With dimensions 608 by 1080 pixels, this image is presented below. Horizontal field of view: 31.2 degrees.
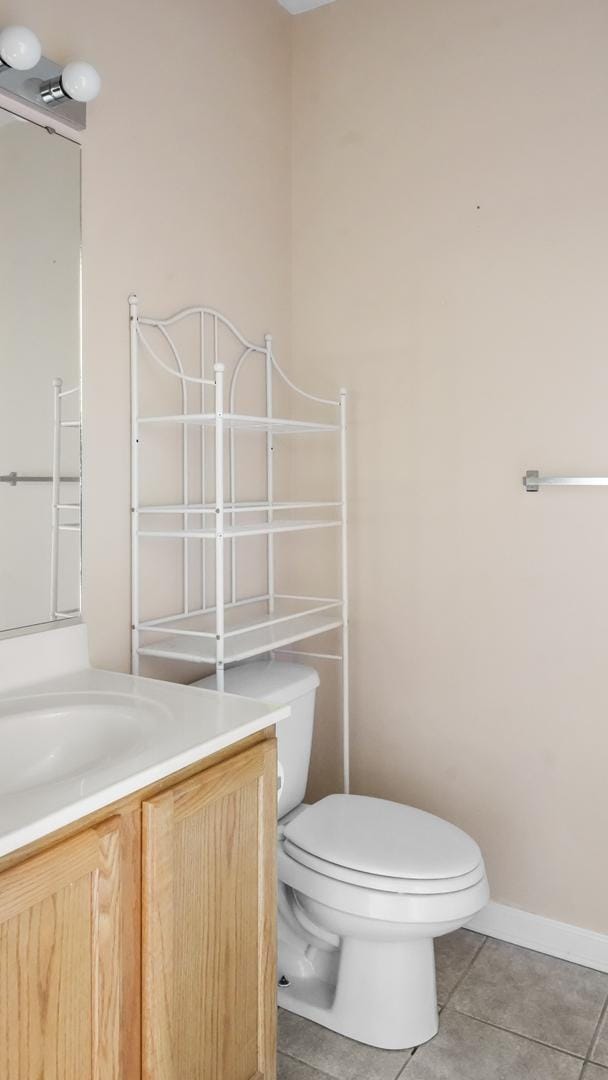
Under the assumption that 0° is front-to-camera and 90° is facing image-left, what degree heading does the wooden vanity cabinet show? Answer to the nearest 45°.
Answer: approximately 315°

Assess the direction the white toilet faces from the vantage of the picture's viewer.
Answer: facing the viewer and to the right of the viewer

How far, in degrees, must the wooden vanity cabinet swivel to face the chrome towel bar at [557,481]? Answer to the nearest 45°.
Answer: approximately 90° to its left

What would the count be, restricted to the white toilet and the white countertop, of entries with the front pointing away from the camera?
0

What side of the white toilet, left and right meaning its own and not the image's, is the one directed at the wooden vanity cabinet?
right

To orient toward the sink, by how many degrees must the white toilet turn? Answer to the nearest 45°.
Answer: approximately 90° to its right
